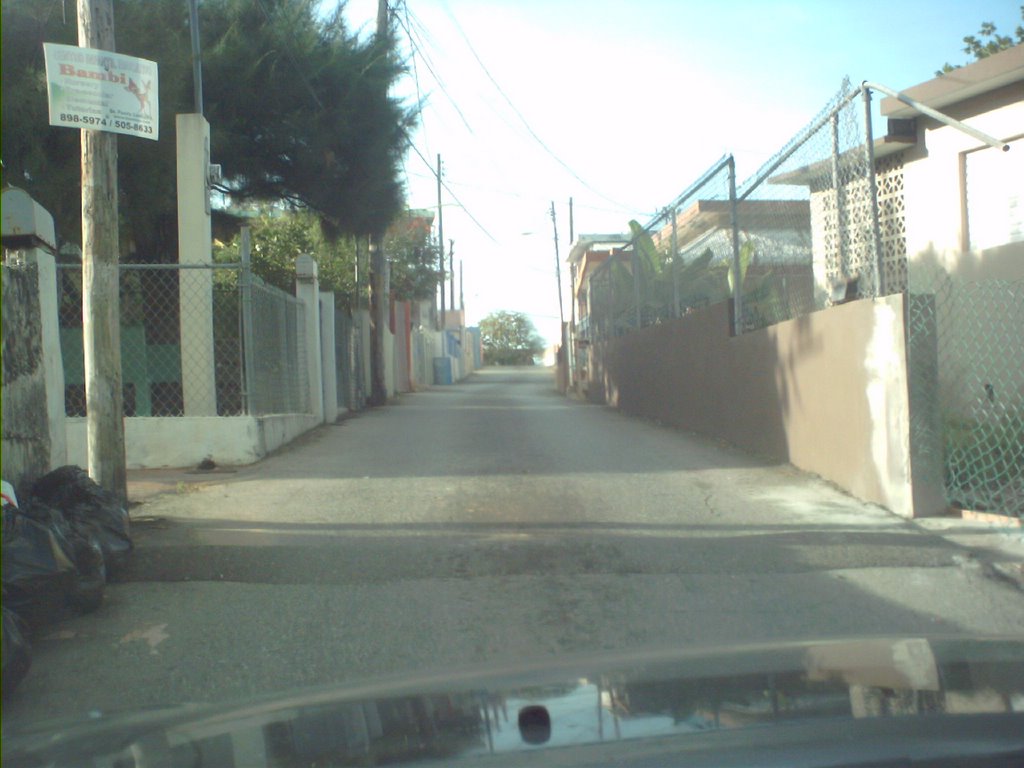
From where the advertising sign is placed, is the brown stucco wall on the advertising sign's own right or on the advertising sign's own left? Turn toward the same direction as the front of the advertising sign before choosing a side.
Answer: on the advertising sign's own left

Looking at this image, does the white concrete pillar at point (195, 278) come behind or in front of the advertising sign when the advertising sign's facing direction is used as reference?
behind

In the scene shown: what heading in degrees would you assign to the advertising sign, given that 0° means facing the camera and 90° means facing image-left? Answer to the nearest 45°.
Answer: approximately 0°

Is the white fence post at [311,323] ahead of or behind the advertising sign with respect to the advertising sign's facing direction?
behind

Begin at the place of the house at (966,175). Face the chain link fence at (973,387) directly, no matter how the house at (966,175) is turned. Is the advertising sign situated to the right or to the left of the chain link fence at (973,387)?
right

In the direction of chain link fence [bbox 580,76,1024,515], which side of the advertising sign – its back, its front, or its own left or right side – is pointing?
left

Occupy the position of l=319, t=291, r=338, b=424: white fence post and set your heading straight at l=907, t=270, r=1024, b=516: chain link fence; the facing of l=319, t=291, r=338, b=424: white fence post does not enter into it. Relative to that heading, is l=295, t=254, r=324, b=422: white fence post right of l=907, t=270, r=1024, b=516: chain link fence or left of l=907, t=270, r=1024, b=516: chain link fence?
right

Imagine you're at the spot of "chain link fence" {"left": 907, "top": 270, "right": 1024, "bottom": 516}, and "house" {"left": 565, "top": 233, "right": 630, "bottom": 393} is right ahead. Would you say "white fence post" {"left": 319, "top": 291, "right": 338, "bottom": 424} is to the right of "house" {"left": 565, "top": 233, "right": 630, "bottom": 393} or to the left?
left

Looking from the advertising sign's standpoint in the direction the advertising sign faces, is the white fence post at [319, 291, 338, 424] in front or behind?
behind

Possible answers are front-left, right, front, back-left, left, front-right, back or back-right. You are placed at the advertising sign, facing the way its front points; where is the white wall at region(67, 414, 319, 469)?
back
